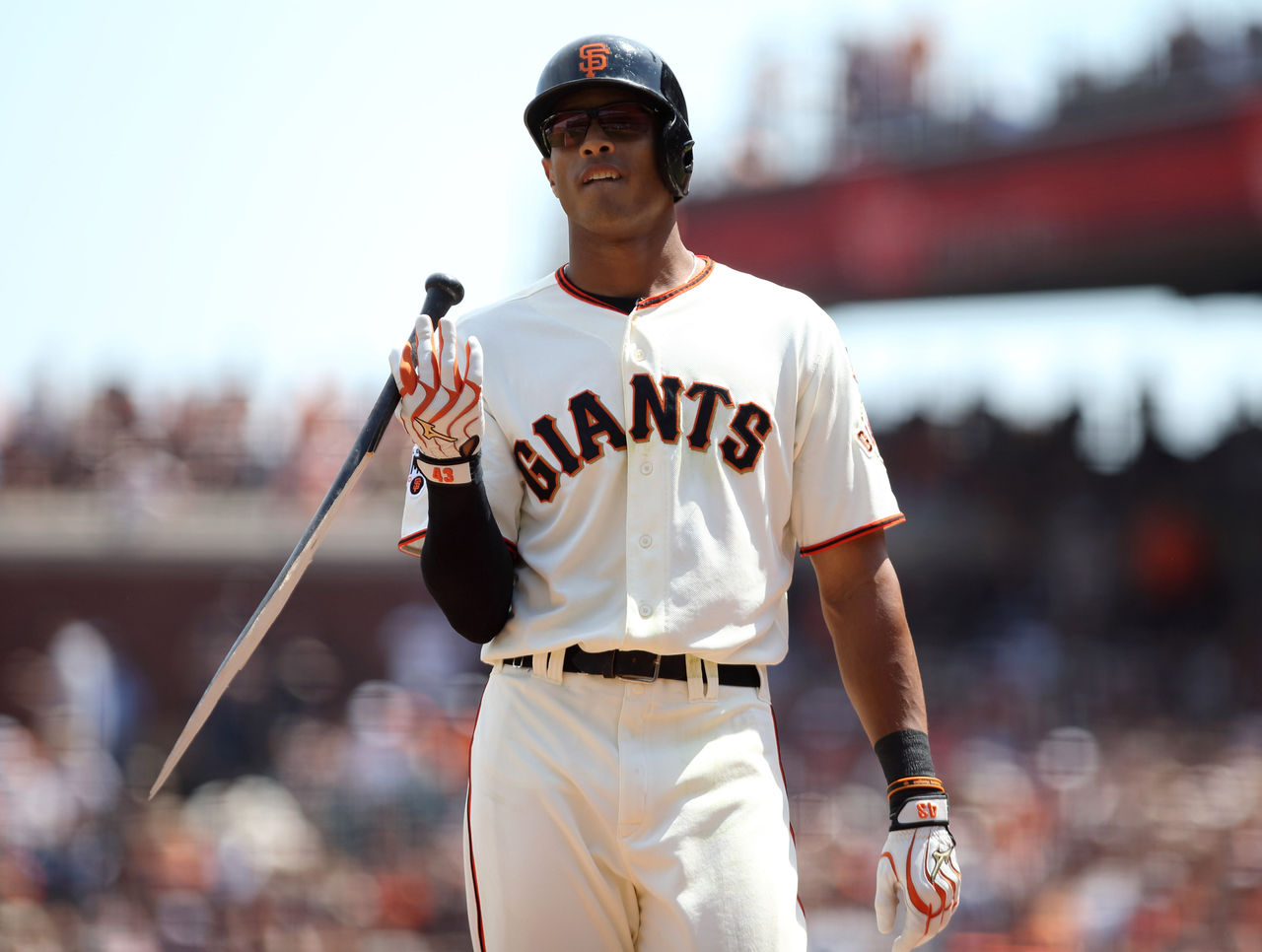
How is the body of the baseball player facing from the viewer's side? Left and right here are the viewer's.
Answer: facing the viewer
